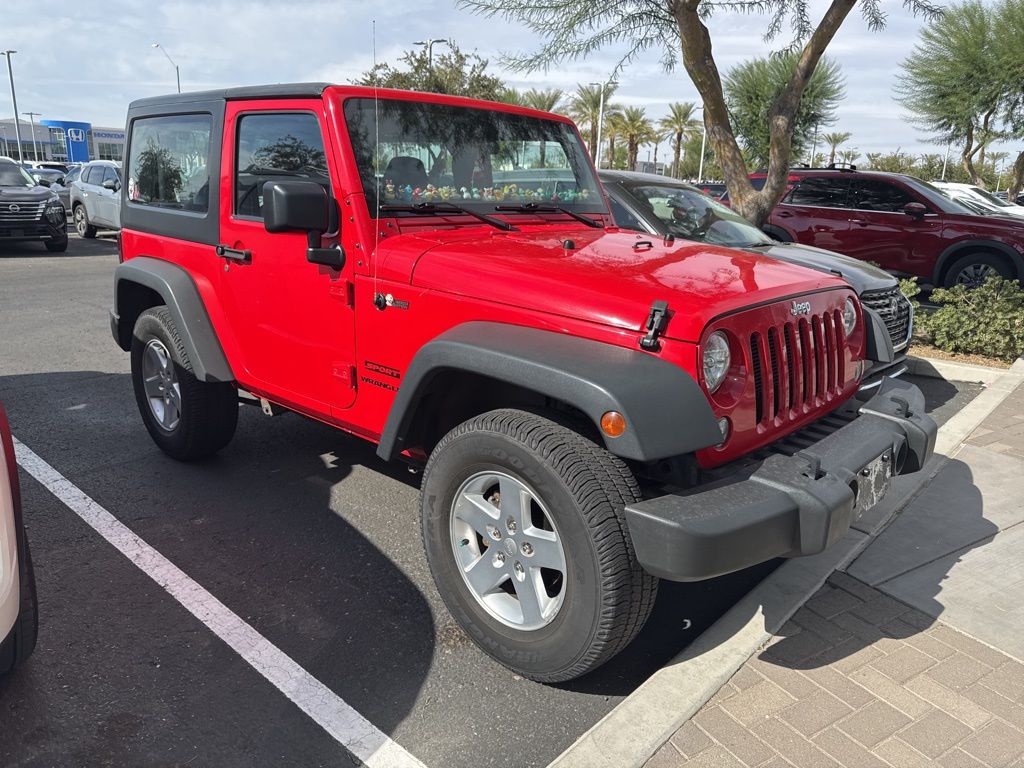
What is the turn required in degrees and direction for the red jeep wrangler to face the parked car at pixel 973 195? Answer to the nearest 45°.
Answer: approximately 90° to its left

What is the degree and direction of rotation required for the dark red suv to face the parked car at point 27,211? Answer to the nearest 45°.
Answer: approximately 135° to its right

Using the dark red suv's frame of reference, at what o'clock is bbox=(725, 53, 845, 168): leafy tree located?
The leafy tree is roughly at 7 o'clock from the dark red suv.

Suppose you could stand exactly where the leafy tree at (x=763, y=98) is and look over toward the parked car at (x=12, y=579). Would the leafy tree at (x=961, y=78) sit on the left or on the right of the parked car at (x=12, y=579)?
left

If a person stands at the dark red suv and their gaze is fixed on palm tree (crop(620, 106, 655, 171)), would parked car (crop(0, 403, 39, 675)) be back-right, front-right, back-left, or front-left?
back-left

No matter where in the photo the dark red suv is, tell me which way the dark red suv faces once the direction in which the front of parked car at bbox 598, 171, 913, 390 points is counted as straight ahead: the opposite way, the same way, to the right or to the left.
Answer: the same way

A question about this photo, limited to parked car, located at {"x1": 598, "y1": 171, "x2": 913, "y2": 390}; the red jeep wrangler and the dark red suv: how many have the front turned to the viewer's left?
0

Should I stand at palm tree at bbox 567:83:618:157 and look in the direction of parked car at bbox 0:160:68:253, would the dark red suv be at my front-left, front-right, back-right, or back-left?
front-left

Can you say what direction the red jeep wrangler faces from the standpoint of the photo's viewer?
facing the viewer and to the right of the viewer

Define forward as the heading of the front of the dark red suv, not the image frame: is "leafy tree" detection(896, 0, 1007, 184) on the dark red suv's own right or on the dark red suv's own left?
on the dark red suv's own left

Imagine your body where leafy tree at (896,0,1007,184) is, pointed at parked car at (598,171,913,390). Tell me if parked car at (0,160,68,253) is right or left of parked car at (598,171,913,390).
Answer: right

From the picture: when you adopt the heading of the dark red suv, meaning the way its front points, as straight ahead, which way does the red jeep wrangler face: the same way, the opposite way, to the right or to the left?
the same way

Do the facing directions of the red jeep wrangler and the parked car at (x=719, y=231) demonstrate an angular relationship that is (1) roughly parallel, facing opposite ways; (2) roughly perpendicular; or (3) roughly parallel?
roughly parallel

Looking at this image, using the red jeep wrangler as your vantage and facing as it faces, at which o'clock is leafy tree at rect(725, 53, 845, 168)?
The leafy tree is roughly at 8 o'clock from the red jeep wrangler.

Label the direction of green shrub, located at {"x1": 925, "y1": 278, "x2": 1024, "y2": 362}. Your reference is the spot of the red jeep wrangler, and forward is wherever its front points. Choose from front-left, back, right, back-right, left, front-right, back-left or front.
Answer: left

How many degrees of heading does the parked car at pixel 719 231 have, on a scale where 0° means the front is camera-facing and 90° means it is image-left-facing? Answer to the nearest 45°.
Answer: approximately 315°
